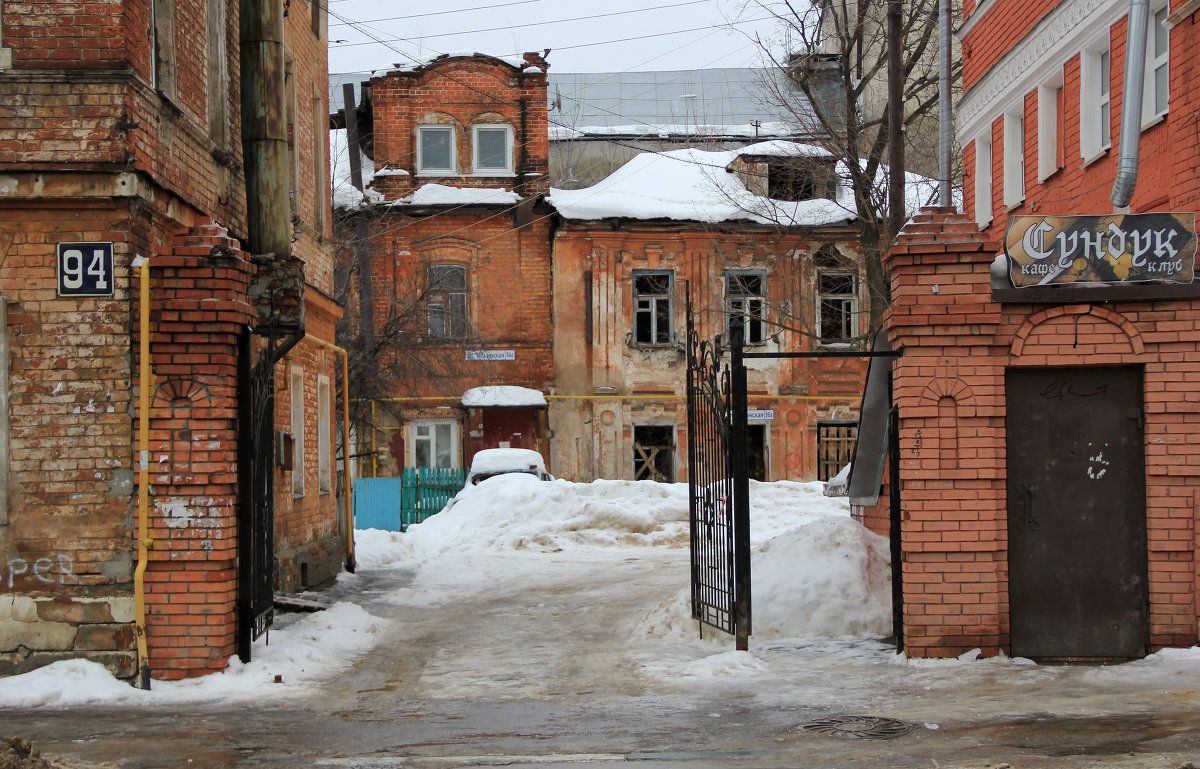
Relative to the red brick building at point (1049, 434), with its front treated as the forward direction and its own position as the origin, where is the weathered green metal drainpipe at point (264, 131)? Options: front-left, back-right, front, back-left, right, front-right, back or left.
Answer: right

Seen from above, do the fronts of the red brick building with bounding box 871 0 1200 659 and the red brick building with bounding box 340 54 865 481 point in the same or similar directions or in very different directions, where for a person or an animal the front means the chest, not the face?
same or similar directions

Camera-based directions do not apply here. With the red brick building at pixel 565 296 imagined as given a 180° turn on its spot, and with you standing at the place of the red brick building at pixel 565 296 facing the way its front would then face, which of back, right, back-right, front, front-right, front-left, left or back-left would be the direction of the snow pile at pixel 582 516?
back

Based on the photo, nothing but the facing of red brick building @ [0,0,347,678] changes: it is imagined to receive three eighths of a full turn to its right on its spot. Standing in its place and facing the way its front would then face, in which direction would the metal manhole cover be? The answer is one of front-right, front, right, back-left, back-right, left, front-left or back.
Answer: back

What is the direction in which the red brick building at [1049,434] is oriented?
toward the camera

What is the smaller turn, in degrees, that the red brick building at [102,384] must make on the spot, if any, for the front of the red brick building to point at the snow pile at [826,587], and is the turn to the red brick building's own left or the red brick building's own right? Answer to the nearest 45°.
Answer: approximately 90° to the red brick building's own left

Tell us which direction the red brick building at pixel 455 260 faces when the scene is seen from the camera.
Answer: facing the viewer

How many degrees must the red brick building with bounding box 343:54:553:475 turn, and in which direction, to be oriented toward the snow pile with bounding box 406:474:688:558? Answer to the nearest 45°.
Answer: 0° — it already faces it

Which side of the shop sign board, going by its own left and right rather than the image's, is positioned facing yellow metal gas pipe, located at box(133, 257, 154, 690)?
right

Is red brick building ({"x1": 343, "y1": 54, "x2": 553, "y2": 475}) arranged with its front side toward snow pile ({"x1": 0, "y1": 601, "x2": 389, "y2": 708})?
yes

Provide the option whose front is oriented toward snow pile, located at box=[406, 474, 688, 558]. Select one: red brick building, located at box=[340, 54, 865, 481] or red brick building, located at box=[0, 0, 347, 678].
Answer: red brick building, located at box=[340, 54, 865, 481]

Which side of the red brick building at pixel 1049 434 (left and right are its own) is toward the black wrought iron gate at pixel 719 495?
right

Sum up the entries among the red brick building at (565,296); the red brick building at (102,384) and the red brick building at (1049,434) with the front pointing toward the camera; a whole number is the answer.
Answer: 3

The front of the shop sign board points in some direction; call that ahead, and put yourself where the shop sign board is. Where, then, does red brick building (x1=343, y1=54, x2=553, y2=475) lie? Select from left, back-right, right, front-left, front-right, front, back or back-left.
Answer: back-right

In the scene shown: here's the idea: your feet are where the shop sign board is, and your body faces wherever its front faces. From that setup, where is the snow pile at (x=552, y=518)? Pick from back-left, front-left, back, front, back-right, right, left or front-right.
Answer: back-right
